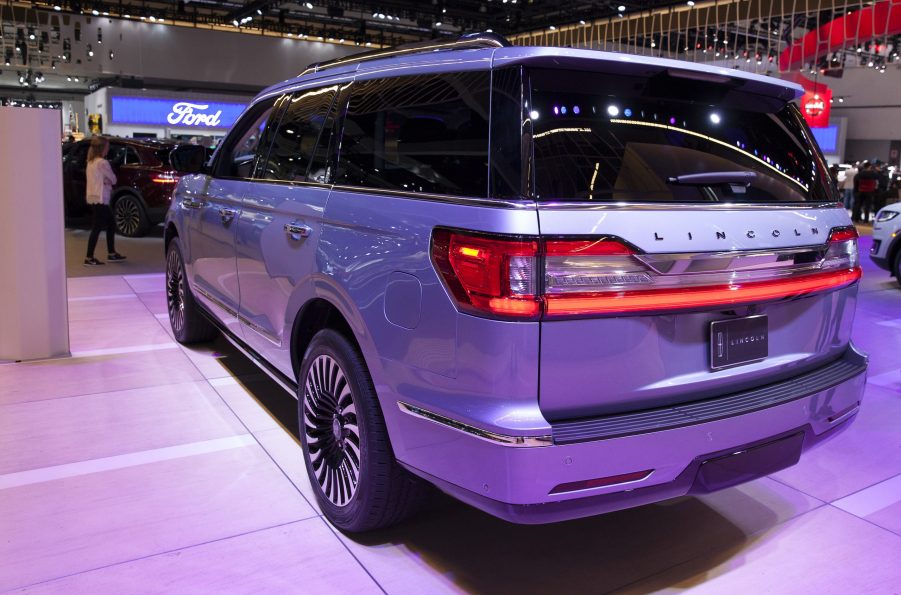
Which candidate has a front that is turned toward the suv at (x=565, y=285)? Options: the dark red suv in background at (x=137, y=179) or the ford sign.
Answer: the ford sign

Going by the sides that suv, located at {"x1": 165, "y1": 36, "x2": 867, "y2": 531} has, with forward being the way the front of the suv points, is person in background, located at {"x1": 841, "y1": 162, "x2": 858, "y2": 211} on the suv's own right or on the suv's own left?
on the suv's own right

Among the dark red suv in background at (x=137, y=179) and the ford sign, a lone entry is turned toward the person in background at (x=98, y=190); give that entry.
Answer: the ford sign

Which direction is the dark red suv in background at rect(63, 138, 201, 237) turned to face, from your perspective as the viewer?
facing away from the viewer and to the left of the viewer

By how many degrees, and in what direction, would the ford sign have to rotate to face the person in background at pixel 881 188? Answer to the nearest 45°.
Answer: approximately 90° to its left

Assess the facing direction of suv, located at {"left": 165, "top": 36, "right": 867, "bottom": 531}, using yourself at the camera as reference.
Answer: facing away from the viewer and to the left of the viewer
